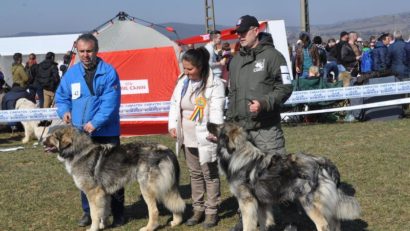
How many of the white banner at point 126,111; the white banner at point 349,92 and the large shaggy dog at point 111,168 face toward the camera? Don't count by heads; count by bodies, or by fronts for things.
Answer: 2

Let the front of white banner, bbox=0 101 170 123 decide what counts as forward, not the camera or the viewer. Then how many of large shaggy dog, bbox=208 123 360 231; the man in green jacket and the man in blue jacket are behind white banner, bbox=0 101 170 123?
0

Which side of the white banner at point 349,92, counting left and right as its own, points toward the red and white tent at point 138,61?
right

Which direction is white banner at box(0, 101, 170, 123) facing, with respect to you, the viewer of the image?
facing the viewer

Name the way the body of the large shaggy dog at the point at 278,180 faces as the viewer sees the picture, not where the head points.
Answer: to the viewer's left

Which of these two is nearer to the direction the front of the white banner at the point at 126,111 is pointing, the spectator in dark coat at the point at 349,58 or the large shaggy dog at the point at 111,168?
the large shaggy dog

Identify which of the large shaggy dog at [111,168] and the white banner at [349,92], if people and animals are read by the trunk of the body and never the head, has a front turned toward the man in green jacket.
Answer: the white banner

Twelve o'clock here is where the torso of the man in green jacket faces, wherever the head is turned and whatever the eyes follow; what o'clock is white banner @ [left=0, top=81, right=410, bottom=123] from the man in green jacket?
The white banner is roughly at 5 o'clock from the man in green jacket.

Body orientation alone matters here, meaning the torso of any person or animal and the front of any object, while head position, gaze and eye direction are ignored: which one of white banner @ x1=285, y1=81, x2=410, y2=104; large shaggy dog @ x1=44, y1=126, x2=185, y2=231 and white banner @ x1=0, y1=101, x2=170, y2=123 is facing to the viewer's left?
the large shaggy dog

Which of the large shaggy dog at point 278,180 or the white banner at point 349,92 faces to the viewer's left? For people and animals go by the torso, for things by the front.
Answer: the large shaggy dog

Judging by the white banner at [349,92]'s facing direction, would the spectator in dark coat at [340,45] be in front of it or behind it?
behind

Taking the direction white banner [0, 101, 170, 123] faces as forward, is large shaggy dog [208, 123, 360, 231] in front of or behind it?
in front

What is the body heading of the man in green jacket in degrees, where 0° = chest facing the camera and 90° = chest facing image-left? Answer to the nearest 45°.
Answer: approximately 45°

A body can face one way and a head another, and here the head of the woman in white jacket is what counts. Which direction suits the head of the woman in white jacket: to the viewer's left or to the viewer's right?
to the viewer's left

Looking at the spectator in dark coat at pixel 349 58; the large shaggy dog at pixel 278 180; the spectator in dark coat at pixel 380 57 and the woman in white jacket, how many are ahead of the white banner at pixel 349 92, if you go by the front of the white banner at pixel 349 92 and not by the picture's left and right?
2

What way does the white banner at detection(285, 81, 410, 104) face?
toward the camera

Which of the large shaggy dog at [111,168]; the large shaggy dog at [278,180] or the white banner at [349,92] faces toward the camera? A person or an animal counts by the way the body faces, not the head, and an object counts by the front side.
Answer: the white banner

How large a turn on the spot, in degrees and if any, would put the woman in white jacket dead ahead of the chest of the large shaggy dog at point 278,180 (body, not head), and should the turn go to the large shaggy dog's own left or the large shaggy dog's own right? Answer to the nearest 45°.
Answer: approximately 45° to the large shaggy dog's own right

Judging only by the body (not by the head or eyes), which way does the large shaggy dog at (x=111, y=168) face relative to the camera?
to the viewer's left
